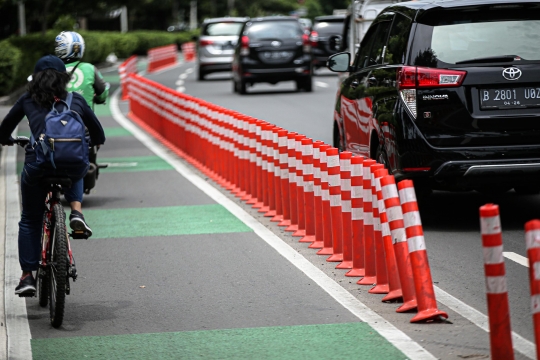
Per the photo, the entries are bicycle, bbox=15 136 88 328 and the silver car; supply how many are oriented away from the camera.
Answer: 2

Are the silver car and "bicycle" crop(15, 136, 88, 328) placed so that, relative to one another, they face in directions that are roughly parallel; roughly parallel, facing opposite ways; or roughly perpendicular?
roughly parallel

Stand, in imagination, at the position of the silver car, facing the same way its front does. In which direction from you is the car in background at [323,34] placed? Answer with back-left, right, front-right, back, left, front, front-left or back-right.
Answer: right

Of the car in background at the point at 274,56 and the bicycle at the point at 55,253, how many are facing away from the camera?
2

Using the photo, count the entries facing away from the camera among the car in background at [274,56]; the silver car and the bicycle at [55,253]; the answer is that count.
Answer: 3

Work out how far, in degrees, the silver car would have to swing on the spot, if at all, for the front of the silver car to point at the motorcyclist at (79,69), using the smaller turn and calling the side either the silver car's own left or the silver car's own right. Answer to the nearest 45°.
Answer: approximately 180°

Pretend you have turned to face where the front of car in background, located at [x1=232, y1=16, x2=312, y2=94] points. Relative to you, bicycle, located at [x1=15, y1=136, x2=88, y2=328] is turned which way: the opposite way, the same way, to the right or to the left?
the same way

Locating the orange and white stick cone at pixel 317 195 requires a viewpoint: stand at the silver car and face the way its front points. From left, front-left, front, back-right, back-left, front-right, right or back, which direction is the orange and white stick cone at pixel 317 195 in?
back

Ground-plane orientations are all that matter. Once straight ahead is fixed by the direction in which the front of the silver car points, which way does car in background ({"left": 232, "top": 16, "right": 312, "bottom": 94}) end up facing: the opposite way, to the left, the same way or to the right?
the same way

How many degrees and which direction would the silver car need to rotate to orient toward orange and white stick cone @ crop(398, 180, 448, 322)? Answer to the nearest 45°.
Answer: approximately 180°

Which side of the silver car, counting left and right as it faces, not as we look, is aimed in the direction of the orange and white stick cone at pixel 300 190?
back

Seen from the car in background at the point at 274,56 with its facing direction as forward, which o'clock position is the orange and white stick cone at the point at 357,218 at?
The orange and white stick cone is roughly at 6 o'clock from the car in background.

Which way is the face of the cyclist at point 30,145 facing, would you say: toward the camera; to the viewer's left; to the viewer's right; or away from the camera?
away from the camera

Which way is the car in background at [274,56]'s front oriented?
away from the camera

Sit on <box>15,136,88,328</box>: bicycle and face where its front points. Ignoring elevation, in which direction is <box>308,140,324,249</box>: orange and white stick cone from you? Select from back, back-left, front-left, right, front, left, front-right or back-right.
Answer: front-right

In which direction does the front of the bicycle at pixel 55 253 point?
away from the camera

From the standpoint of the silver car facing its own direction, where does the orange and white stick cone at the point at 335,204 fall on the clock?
The orange and white stick cone is roughly at 6 o'clock from the silver car.

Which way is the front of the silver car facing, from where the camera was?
facing away from the viewer

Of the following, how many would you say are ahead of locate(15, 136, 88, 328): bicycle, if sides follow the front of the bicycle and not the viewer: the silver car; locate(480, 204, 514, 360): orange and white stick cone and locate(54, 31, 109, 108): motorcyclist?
2

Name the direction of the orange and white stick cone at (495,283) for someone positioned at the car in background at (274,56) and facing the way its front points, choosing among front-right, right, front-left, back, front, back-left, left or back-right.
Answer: back

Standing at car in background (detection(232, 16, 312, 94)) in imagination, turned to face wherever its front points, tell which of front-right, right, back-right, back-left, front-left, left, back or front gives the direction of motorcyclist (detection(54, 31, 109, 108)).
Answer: back
